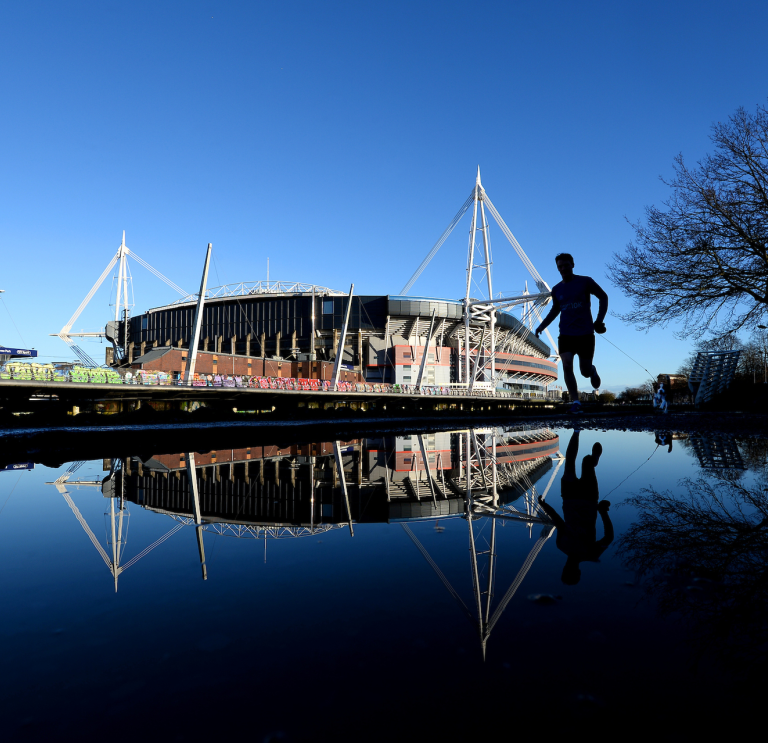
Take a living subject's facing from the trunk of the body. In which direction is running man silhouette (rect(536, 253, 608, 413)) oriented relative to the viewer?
toward the camera
